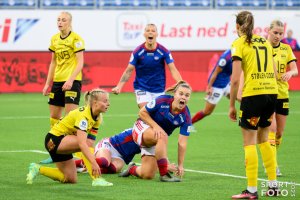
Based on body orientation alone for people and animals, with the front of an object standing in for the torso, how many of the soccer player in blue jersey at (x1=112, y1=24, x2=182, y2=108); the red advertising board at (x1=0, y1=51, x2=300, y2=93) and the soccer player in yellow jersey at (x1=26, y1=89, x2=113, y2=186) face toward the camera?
2

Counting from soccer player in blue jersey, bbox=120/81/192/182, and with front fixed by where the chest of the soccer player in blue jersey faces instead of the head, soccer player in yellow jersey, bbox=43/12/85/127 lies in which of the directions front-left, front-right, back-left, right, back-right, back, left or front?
back

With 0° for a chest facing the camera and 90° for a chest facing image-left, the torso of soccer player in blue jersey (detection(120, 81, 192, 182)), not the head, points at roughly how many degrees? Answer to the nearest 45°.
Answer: approximately 315°

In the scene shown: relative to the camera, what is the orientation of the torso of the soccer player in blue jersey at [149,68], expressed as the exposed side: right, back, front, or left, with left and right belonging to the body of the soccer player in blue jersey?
front

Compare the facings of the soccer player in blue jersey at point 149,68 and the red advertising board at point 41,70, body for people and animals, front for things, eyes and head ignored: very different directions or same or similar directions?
same or similar directions

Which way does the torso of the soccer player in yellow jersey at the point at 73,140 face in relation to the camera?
to the viewer's right

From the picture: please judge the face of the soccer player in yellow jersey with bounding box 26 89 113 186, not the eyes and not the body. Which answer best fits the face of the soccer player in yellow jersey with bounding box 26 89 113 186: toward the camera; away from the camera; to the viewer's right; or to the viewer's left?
to the viewer's right

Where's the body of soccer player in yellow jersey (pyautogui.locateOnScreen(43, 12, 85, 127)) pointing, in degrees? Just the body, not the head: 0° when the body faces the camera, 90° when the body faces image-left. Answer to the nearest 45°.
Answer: approximately 45°

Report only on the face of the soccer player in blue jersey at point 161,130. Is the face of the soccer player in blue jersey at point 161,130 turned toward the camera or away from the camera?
toward the camera

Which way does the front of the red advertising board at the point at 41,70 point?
toward the camera

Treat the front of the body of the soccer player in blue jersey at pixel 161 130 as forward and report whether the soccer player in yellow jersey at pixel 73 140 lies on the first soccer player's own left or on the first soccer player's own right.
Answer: on the first soccer player's own right

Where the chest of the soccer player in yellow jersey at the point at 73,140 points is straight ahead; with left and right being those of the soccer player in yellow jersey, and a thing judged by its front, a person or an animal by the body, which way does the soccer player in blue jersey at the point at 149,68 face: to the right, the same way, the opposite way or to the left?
to the right

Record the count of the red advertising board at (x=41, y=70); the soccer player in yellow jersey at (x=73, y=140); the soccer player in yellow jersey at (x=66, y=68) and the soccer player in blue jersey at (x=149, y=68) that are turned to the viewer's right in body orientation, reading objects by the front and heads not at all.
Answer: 1

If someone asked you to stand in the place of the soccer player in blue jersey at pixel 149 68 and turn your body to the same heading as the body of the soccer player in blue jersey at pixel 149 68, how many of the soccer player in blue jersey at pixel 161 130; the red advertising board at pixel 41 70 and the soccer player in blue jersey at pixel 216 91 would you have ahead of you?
1

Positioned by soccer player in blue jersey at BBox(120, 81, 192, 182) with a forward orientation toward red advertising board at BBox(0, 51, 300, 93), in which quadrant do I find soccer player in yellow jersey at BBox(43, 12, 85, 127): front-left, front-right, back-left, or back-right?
front-left

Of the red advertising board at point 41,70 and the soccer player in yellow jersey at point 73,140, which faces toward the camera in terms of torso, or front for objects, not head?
the red advertising board

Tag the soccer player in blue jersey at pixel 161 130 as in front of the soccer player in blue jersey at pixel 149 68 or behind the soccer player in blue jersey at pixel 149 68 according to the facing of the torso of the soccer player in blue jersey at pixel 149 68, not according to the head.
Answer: in front
